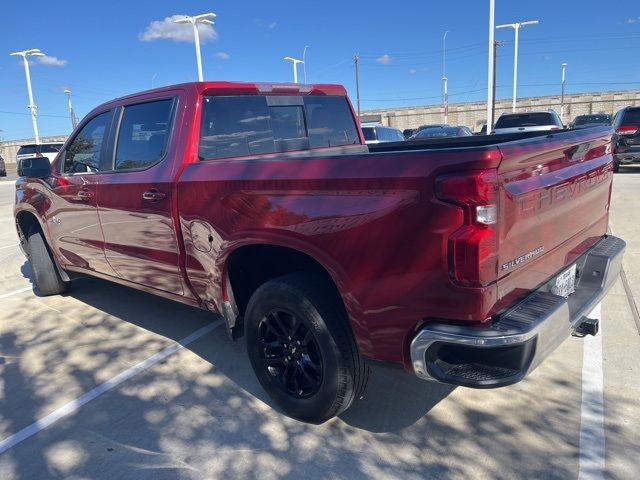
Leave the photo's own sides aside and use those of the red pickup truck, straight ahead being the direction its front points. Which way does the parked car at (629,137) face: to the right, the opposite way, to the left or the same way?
to the right

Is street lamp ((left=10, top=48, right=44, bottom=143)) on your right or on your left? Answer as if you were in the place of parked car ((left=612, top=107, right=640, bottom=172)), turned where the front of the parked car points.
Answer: on your left

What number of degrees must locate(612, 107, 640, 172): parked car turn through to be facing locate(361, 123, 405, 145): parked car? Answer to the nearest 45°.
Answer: approximately 90° to its left

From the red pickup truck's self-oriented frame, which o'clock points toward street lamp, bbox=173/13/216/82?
The street lamp is roughly at 1 o'clock from the red pickup truck.

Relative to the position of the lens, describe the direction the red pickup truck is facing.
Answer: facing away from the viewer and to the left of the viewer

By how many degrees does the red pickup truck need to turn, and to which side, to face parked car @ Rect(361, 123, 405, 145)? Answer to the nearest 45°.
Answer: approximately 45° to its right

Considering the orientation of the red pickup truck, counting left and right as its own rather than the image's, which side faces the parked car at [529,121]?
right

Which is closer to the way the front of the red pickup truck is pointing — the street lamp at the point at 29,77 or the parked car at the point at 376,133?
the street lamp

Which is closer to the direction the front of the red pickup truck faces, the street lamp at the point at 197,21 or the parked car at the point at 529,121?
the street lamp

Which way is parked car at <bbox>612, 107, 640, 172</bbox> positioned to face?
away from the camera

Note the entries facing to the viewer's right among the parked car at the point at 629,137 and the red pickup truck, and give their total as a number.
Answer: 0
